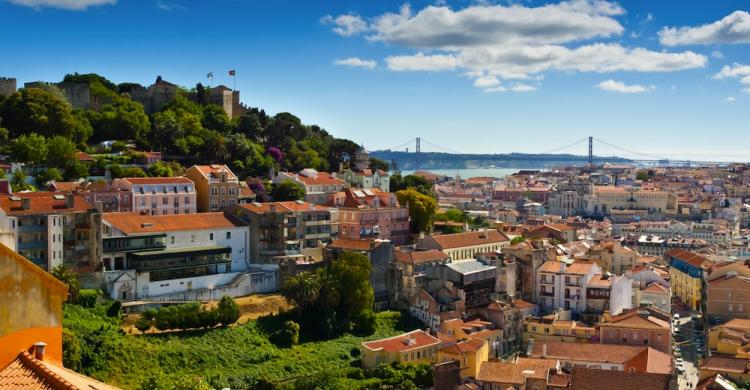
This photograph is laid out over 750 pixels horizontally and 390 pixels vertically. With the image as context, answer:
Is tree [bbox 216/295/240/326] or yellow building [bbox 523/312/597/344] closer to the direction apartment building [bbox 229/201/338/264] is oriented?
the tree

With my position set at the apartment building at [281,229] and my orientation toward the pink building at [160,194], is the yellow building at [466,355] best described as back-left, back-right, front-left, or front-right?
back-left

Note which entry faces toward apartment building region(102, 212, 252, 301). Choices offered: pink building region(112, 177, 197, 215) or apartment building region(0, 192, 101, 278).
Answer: the pink building

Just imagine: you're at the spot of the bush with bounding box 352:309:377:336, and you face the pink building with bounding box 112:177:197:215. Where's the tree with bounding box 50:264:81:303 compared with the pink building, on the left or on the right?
left

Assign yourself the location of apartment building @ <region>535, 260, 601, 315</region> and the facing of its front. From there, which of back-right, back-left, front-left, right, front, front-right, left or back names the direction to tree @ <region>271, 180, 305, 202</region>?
right

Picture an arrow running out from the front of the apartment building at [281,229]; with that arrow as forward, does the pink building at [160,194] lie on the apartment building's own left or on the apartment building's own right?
on the apartment building's own right

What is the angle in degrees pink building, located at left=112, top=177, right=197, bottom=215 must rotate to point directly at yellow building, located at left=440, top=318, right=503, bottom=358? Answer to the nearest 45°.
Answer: approximately 45° to its left

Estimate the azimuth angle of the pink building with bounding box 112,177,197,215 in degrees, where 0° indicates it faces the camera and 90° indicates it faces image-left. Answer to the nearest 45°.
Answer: approximately 0°

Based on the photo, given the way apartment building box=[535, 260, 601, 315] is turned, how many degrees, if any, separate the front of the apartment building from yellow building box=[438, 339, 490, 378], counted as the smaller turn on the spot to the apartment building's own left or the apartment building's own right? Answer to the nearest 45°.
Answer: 0° — it already faces it
